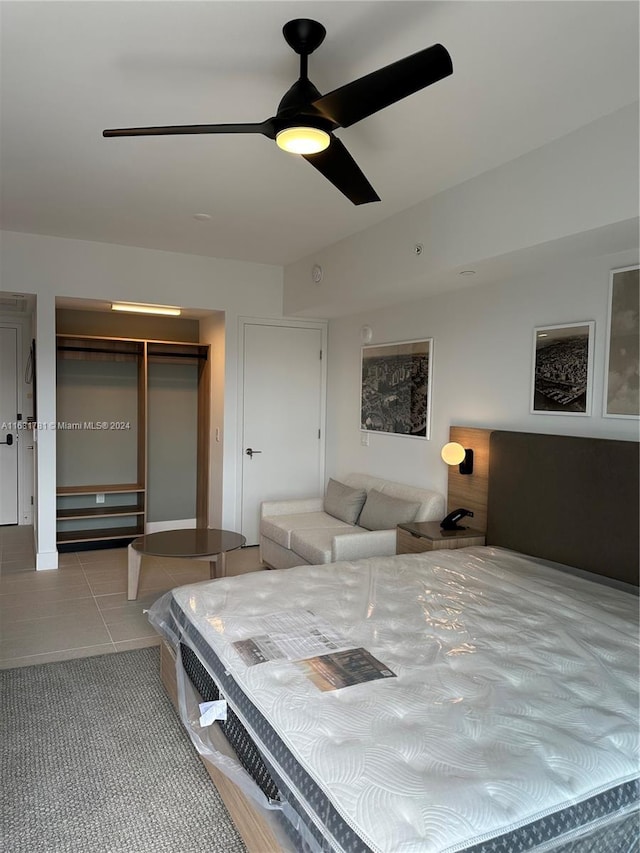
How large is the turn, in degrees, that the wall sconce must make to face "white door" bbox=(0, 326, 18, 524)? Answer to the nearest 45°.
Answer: approximately 45° to its right

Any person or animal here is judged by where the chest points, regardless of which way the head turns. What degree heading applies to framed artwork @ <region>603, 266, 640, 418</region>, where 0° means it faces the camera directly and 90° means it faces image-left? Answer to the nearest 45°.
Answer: approximately 45°

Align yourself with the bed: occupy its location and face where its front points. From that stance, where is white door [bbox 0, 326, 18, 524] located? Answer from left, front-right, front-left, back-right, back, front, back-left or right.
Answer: right

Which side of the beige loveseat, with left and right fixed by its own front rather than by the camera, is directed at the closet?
right

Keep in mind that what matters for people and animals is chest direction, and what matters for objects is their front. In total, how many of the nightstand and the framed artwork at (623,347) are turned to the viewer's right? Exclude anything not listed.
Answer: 0

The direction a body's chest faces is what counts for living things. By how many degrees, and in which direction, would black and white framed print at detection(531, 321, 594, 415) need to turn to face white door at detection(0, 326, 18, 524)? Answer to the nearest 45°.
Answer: approximately 45° to its right

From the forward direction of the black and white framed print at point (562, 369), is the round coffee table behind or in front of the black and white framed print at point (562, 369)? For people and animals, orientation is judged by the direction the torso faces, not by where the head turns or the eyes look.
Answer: in front

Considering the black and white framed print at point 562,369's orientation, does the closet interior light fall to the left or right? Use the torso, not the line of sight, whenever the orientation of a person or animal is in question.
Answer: on its right

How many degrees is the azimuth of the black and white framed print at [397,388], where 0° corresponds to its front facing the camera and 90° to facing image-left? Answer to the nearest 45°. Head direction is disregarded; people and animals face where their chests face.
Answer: approximately 45°

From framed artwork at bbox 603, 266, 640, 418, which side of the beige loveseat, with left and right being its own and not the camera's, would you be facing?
left
